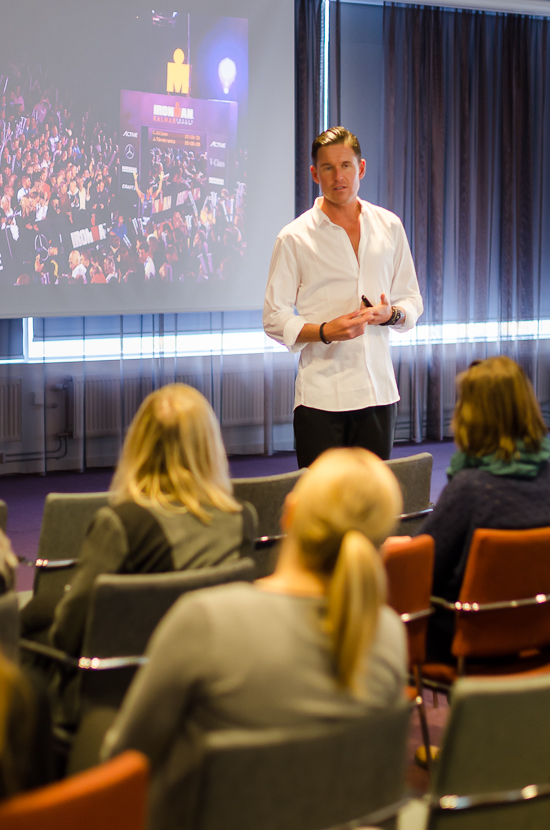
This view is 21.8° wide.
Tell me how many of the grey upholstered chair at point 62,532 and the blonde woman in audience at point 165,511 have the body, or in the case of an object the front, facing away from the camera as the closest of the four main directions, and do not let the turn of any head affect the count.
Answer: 2

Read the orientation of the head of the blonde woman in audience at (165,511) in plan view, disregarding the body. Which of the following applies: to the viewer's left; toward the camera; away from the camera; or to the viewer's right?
away from the camera

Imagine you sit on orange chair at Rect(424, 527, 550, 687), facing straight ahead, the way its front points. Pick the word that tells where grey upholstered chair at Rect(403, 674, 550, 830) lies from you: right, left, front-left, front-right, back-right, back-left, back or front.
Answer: back-left

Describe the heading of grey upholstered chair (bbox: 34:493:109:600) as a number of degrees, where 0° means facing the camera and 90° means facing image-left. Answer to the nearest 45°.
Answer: approximately 180°

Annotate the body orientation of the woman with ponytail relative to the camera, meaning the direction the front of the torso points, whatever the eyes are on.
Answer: away from the camera

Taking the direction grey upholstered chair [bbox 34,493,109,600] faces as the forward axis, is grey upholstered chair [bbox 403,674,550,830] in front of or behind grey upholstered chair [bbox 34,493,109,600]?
behind

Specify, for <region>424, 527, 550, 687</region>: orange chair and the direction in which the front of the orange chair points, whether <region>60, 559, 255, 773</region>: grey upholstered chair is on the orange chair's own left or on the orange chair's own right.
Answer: on the orange chair's own left

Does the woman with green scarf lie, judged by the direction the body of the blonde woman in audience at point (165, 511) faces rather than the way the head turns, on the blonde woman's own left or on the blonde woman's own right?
on the blonde woman's own right

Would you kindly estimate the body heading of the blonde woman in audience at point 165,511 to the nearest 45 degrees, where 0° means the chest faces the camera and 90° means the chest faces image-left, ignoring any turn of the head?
approximately 180°
